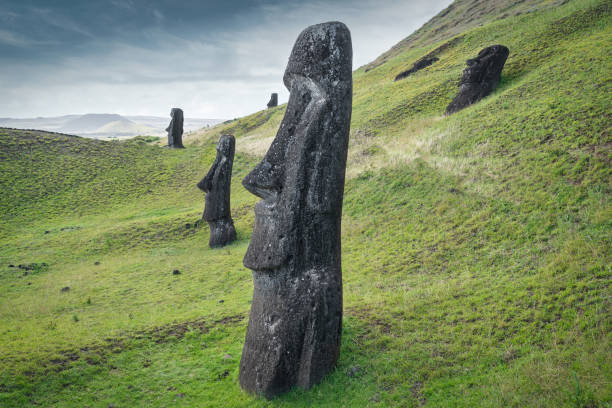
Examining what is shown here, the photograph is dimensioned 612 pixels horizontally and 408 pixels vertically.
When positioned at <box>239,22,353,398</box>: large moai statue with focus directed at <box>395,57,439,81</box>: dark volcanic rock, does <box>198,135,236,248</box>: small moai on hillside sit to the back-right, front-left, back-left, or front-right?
front-left

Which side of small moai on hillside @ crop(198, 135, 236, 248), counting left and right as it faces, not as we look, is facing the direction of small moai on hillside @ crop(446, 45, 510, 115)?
back

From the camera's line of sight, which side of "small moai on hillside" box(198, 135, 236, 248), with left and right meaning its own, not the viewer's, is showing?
left

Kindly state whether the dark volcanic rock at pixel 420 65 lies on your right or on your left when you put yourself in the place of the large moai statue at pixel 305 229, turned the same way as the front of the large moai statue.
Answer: on your right

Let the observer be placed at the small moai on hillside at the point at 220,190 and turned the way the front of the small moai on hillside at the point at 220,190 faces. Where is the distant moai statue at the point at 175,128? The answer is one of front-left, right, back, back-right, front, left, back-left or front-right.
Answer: right

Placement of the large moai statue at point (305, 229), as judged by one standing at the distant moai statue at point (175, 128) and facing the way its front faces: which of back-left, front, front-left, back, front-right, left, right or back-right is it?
left

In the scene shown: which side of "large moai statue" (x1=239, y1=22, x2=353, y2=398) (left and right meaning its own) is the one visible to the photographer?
left

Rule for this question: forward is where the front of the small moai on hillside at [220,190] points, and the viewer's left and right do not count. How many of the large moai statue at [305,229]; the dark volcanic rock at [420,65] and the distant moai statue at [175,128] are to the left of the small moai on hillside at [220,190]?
1

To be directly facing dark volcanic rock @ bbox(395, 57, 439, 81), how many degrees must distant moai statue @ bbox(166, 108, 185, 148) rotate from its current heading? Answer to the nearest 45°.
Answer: approximately 180°

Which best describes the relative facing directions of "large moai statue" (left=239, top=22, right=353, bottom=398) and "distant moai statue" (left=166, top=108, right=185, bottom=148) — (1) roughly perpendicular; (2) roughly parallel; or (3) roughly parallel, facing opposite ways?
roughly parallel

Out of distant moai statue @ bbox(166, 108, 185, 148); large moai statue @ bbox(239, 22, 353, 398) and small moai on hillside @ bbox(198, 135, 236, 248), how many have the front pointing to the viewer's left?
3

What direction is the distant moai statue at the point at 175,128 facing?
to the viewer's left
